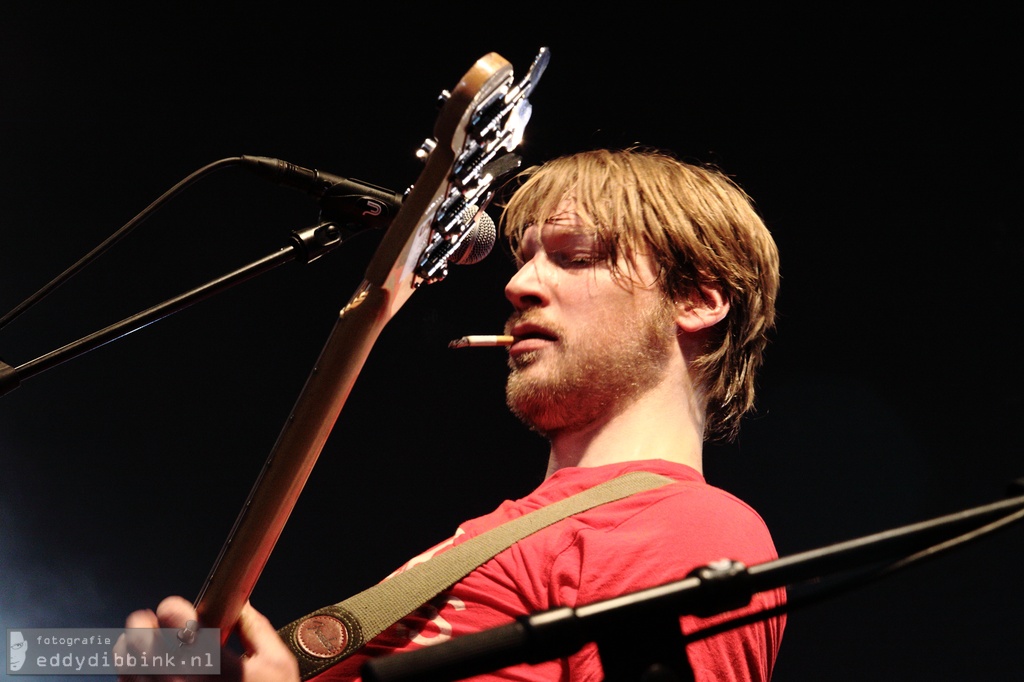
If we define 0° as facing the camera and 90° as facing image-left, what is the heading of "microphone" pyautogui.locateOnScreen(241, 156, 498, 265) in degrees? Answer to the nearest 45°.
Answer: approximately 270°

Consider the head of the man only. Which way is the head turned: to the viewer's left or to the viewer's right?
to the viewer's left

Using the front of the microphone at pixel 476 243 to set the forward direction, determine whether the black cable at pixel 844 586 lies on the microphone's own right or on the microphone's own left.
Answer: on the microphone's own right
